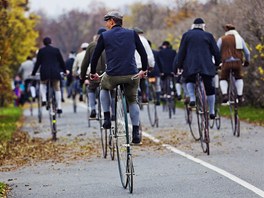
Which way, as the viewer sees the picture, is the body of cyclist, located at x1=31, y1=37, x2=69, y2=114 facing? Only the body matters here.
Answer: away from the camera

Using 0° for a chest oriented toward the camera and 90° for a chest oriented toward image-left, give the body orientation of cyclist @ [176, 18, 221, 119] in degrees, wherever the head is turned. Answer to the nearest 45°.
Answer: approximately 180°

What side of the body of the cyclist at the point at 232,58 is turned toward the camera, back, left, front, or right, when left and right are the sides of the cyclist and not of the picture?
back

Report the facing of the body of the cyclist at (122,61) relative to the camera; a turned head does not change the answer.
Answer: away from the camera

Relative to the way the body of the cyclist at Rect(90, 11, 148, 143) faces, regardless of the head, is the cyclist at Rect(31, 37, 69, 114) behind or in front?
in front

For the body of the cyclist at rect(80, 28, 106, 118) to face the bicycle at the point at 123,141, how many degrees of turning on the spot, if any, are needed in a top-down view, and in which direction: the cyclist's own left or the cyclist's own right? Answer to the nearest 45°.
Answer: approximately 180°

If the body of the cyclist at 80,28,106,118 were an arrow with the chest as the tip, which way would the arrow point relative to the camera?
away from the camera

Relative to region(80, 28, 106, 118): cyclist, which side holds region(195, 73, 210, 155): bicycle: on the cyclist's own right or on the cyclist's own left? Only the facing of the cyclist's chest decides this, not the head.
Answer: on the cyclist's own right
